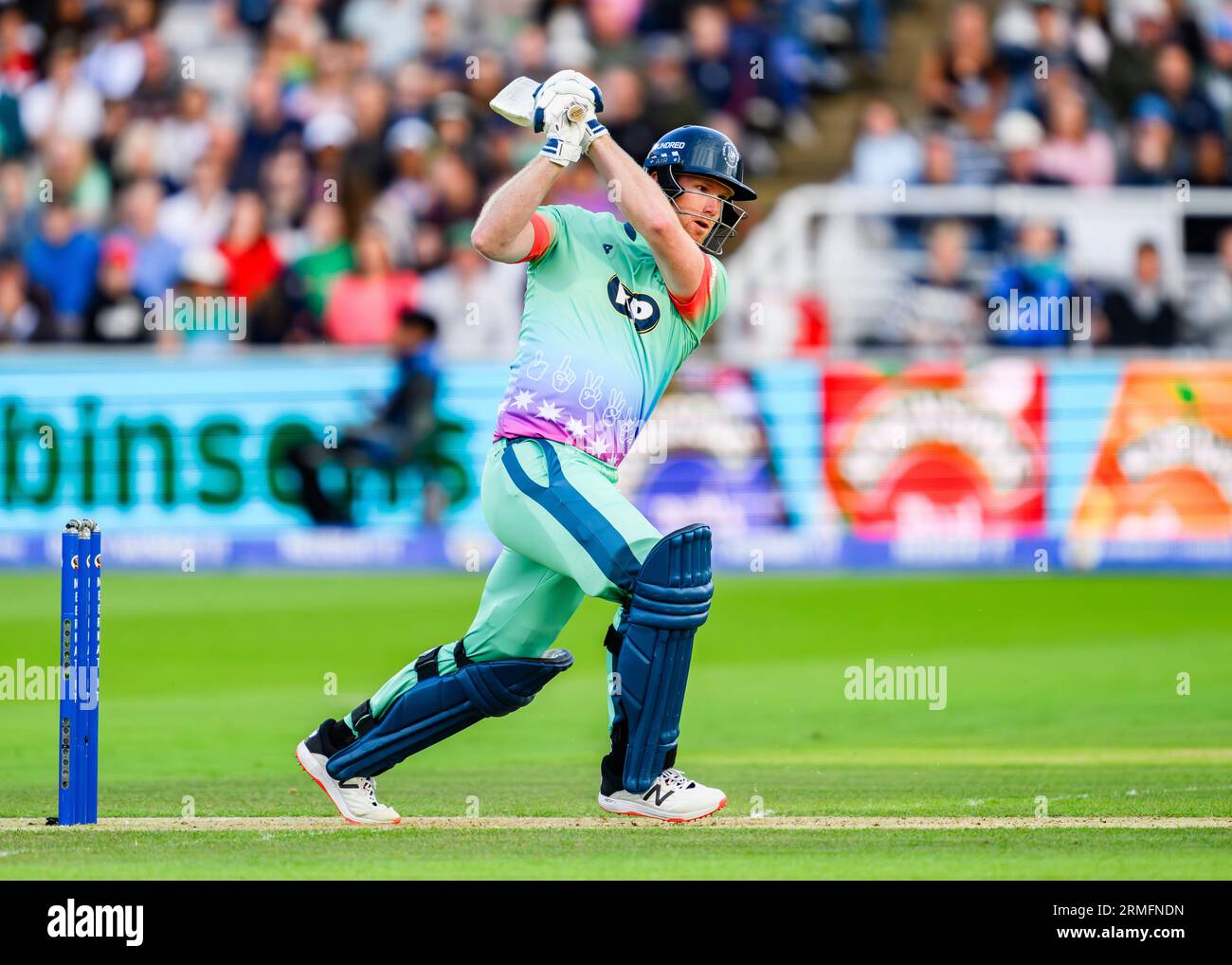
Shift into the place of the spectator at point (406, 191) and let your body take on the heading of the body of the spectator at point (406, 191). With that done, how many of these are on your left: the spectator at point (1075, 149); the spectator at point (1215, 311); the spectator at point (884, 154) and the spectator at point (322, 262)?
3

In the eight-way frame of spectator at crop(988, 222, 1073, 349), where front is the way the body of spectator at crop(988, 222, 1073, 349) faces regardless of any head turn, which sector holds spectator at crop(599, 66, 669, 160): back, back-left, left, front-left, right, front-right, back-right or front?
right

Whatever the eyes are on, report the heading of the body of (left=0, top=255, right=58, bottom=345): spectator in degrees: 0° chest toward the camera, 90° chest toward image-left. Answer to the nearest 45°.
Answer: approximately 0°

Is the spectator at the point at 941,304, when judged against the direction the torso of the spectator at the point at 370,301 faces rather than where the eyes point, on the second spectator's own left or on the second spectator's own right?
on the second spectator's own left

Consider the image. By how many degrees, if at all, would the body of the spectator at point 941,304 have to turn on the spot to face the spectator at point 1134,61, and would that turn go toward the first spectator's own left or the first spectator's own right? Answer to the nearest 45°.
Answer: approximately 135° to the first spectator's own left

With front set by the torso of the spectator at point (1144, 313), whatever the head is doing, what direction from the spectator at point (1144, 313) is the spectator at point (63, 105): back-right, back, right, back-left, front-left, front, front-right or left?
right

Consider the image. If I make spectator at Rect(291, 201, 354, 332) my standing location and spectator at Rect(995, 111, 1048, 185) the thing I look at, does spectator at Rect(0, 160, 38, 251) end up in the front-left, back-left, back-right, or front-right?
back-left
